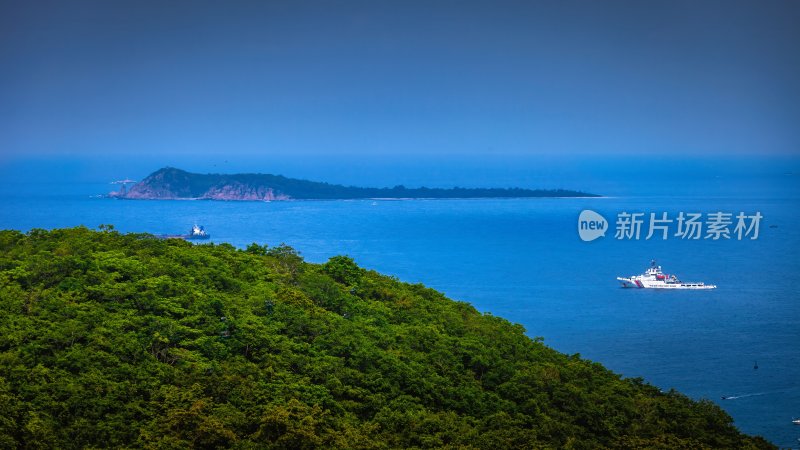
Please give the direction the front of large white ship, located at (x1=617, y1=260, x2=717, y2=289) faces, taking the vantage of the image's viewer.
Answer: facing to the left of the viewer

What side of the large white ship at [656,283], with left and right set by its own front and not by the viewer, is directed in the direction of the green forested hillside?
left
